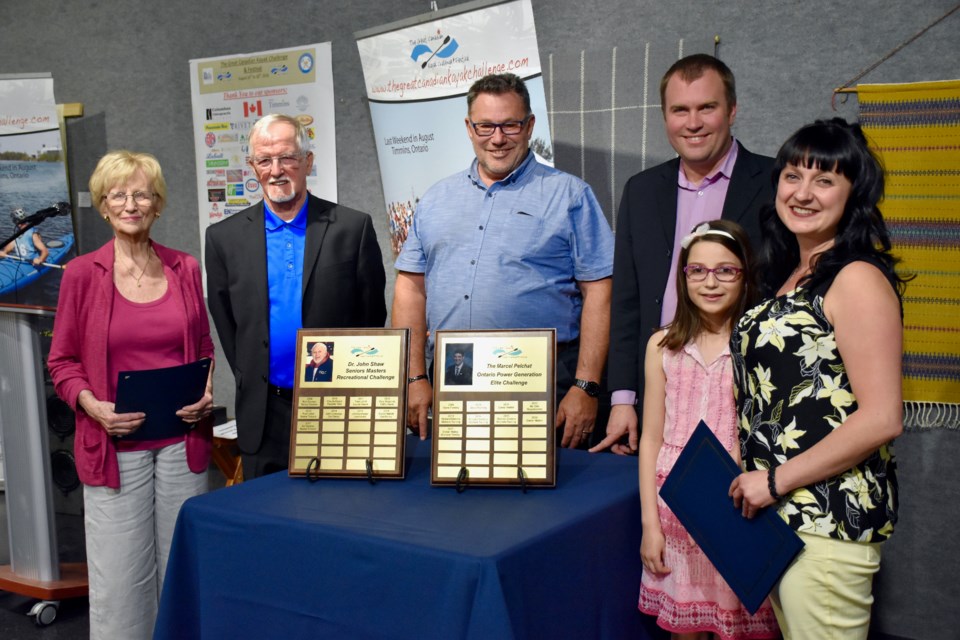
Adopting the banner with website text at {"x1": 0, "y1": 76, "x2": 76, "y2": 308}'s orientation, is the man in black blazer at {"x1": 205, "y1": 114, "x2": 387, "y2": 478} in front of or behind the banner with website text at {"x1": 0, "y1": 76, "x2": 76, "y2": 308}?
in front

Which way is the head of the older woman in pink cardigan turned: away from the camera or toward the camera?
toward the camera

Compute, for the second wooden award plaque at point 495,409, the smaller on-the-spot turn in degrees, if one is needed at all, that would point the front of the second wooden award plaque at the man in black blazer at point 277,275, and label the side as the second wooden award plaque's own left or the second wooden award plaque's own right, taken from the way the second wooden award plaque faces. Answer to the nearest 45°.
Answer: approximately 135° to the second wooden award plaque's own right

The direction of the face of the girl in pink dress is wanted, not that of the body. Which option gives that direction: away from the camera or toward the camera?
toward the camera

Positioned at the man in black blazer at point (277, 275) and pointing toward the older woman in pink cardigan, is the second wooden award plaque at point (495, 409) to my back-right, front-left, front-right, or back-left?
back-left

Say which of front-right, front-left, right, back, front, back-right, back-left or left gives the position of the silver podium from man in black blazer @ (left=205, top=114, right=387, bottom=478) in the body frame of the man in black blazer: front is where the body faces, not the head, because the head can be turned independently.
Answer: back-right

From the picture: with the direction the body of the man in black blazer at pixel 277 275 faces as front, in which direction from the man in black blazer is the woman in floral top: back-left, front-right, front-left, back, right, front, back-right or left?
front-left

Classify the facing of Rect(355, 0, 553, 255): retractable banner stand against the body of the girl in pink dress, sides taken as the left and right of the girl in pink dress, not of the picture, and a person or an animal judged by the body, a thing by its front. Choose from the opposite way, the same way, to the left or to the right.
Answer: the same way

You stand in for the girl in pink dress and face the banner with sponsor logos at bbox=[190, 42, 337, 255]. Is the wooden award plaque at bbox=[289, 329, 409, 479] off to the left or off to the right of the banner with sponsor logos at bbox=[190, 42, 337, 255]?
left

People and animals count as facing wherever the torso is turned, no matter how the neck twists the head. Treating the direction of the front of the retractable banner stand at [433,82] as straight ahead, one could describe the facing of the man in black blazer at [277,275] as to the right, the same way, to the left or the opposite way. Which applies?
the same way

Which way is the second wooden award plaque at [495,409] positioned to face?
toward the camera

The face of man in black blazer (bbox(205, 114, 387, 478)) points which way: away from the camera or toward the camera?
toward the camera

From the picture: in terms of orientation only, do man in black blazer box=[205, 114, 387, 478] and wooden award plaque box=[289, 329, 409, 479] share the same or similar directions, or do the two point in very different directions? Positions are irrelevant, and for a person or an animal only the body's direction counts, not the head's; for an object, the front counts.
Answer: same or similar directions

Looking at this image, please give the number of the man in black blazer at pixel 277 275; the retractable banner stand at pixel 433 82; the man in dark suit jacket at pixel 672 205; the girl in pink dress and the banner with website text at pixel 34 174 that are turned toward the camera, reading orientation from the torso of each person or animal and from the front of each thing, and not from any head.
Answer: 5

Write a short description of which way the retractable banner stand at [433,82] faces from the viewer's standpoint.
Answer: facing the viewer

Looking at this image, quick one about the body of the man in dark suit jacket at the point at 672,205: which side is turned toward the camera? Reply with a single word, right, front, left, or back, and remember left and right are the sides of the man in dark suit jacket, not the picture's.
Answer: front

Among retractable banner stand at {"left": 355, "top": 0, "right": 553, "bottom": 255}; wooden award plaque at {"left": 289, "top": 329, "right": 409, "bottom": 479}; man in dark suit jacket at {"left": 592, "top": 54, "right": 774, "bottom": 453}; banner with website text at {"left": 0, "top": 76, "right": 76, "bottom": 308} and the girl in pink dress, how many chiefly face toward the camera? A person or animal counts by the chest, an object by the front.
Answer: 5
